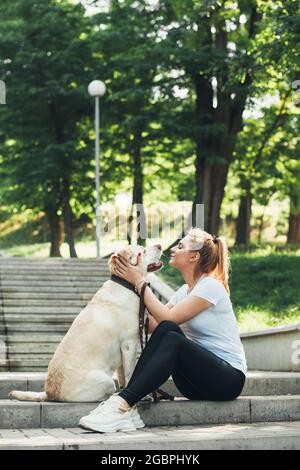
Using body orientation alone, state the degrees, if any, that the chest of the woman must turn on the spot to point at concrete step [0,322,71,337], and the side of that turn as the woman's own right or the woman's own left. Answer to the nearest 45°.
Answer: approximately 90° to the woman's own right

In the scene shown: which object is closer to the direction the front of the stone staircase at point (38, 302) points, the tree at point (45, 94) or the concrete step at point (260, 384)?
the concrete step

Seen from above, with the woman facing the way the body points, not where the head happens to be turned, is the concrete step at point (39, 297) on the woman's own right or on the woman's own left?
on the woman's own right

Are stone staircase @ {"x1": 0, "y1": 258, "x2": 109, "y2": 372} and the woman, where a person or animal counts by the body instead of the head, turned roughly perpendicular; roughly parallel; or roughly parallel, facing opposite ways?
roughly perpendicular

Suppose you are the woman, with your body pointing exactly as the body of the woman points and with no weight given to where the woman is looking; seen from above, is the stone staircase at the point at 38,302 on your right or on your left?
on your right

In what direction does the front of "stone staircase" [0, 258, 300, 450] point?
toward the camera

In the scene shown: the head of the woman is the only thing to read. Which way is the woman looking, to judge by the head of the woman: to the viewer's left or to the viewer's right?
to the viewer's left

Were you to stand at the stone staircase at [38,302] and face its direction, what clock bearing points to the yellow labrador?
The yellow labrador is roughly at 12 o'clock from the stone staircase.

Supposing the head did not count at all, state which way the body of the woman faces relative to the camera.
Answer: to the viewer's left

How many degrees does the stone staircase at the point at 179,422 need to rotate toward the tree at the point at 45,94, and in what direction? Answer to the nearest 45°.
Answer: approximately 180°

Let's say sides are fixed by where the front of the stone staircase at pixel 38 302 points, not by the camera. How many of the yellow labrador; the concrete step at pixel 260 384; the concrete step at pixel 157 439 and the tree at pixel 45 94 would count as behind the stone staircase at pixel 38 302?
1
